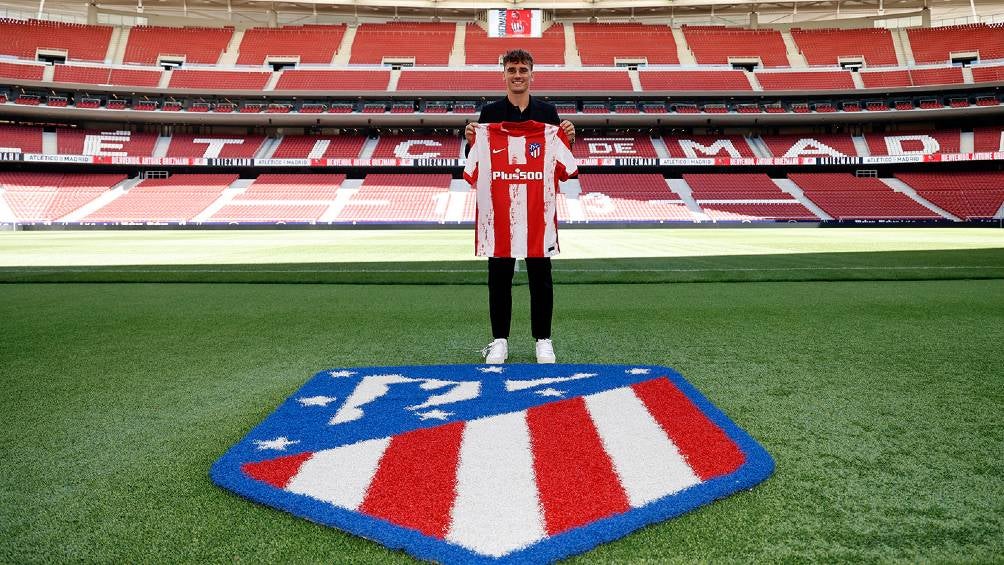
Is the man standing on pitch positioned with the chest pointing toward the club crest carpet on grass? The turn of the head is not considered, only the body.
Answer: yes

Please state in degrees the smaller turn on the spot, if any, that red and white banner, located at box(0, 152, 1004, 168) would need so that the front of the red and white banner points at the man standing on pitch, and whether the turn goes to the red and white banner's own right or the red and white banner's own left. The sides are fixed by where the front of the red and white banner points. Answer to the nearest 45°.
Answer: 0° — it already faces them

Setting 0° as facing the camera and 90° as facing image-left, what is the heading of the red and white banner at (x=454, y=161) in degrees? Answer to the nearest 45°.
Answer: approximately 0°

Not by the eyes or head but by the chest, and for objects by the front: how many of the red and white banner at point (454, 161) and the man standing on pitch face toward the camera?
2

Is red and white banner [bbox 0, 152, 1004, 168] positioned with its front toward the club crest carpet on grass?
yes

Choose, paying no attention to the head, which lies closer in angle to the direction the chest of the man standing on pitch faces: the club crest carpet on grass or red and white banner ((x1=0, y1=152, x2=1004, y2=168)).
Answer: the club crest carpet on grass

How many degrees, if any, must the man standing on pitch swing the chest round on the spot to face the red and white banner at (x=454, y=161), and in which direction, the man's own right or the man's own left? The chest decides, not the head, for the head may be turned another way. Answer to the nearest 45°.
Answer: approximately 180°
